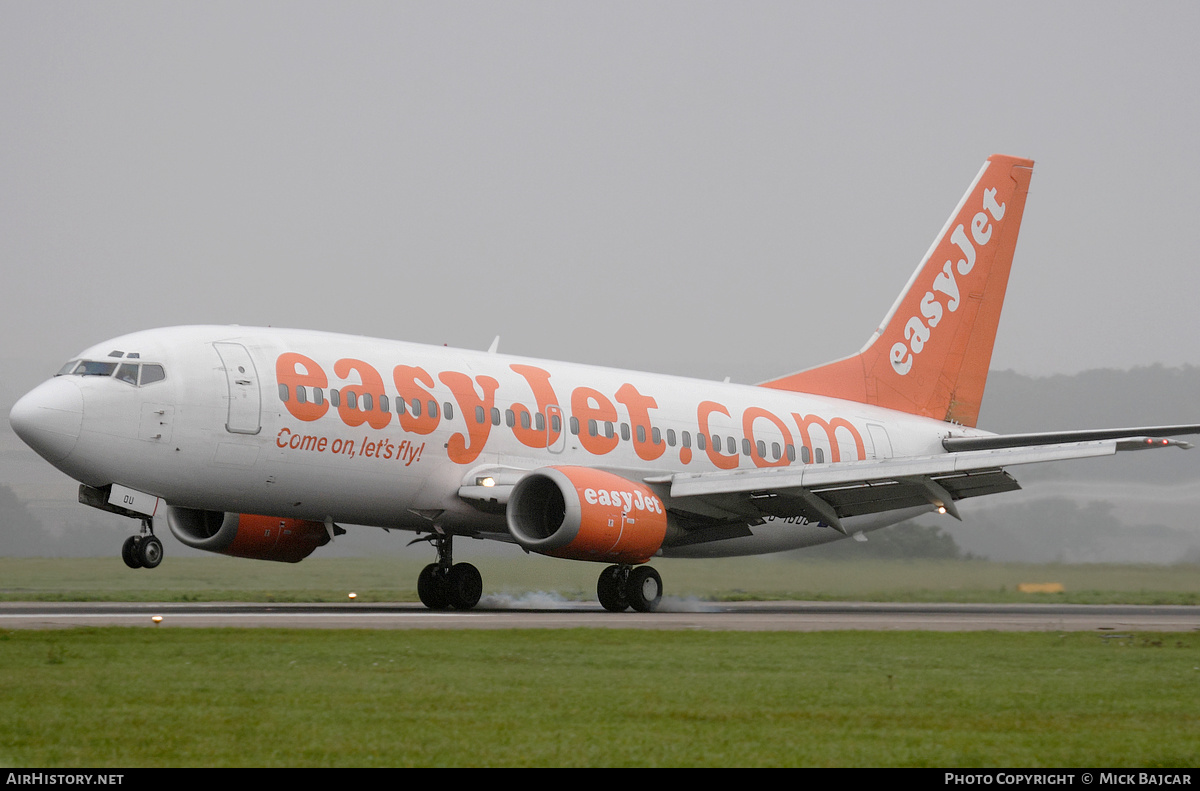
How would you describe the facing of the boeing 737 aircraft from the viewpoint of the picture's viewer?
facing the viewer and to the left of the viewer
